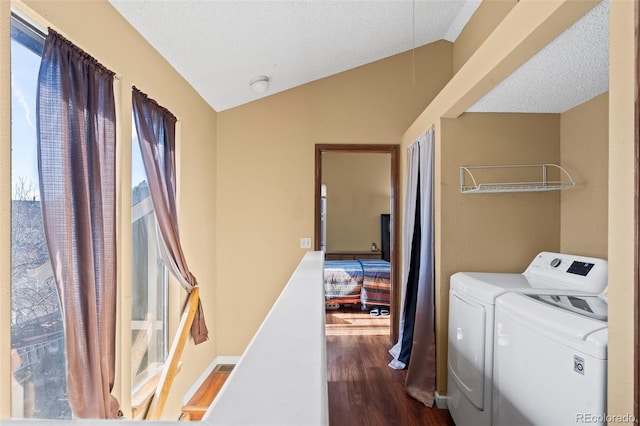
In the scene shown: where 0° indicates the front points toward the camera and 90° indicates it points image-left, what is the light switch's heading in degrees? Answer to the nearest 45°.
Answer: approximately 0°

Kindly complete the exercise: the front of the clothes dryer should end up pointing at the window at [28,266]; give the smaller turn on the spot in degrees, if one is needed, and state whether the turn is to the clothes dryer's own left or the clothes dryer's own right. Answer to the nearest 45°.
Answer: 0° — it already faces it

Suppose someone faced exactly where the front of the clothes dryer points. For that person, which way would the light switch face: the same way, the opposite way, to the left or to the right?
to the left

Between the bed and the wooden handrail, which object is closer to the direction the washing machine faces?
the wooden handrail

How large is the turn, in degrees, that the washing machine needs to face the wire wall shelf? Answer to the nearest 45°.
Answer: approximately 135° to its right

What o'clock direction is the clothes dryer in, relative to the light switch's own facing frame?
The clothes dryer is roughly at 11 o'clock from the light switch.

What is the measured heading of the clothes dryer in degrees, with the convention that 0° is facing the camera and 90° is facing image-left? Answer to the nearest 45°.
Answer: approximately 45°
